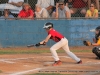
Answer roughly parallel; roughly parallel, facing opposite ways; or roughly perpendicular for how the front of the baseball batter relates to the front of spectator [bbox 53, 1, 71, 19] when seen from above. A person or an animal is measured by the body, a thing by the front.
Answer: roughly perpendicular

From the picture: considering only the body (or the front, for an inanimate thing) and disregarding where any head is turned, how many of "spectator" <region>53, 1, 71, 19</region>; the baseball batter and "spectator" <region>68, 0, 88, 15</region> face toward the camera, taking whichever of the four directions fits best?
2

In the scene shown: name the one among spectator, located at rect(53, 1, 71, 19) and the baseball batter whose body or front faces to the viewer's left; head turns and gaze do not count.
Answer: the baseball batter

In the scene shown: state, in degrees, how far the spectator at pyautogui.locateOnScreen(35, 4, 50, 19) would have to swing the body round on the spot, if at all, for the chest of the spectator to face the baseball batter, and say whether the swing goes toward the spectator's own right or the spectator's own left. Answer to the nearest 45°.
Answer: approximately 45° to the spectator's own left

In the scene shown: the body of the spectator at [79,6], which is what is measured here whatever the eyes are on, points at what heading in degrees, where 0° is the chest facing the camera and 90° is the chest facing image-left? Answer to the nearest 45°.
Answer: approximately 0°

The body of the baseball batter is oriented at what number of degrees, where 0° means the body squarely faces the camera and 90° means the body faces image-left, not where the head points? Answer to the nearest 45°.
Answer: approximately 90°

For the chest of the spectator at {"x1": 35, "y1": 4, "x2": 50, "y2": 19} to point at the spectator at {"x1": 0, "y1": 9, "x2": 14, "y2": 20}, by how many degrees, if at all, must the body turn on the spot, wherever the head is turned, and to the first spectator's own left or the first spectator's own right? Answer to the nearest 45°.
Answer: approximately 45° to the first spectator's own right

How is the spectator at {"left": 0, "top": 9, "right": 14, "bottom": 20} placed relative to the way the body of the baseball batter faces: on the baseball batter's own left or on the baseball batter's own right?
on the baseball batter's own right

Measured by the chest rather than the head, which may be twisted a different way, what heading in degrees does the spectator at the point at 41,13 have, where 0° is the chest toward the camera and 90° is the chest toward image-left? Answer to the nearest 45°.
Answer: approximately 45°

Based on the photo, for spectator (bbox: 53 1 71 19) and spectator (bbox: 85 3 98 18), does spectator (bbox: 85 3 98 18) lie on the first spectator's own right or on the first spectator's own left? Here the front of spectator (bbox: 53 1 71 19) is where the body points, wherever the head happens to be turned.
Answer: on the first spectator's own left

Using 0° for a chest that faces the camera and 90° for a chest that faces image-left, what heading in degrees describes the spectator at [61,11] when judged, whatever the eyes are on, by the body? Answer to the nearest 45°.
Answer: approximately 0°

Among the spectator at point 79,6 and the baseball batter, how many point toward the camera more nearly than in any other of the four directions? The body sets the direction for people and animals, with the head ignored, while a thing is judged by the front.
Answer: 1

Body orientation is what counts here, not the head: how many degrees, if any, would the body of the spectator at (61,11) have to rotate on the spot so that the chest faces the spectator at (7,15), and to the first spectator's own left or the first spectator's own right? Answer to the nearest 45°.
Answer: approximately 90° to the first spectator's own right
